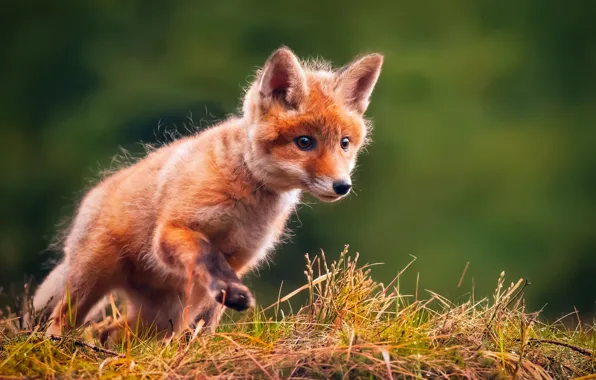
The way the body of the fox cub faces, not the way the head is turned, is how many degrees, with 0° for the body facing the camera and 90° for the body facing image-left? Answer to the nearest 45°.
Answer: approximately 315°
